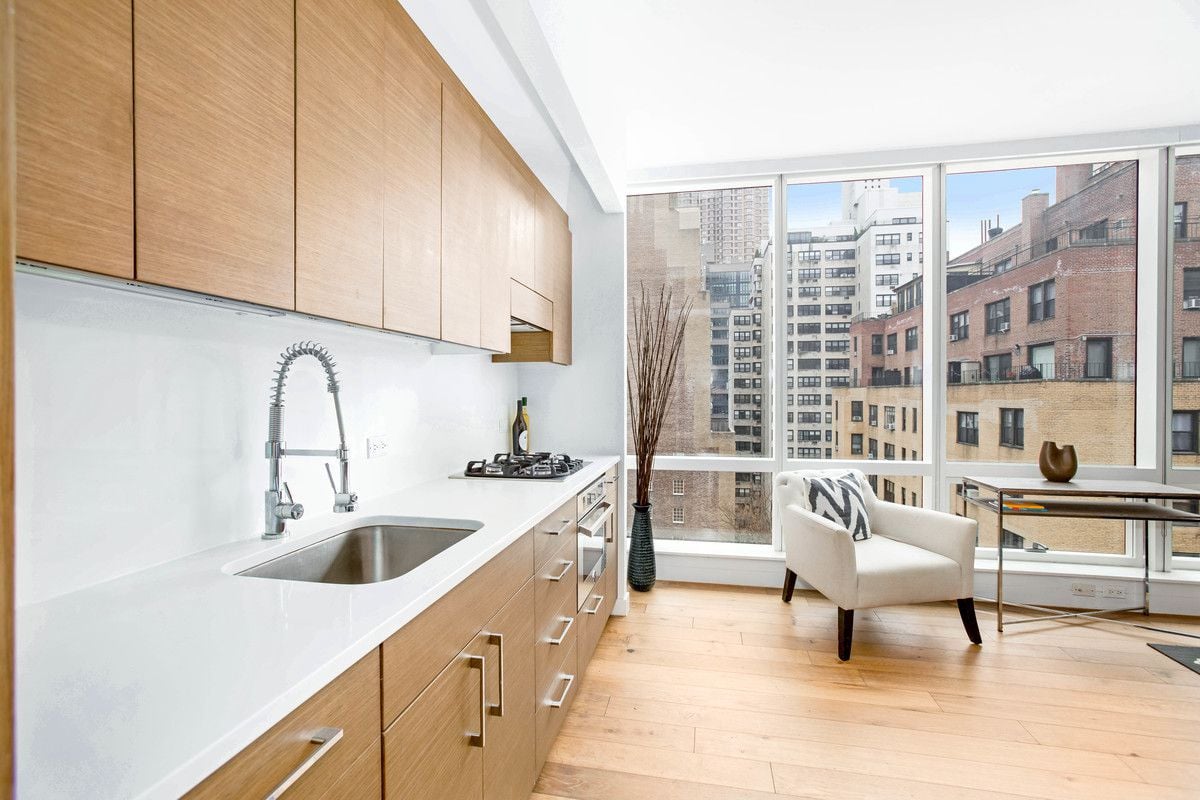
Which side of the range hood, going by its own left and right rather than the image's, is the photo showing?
right

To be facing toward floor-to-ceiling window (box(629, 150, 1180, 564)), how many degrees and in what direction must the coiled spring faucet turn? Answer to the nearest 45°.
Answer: approximately 45° to its left

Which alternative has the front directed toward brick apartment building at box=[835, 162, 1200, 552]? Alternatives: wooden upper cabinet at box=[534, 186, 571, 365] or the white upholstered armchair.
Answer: the wooden upper cabinet

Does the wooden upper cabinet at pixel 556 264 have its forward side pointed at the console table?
yes

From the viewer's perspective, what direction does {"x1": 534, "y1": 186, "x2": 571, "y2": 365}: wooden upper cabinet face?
to the viewer's right

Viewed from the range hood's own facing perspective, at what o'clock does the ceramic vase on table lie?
The ceramic vase on table is roughly at 12 o'clock from the range hood.

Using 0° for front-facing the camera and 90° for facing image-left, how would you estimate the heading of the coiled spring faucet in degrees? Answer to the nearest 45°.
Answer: approximately 315°
